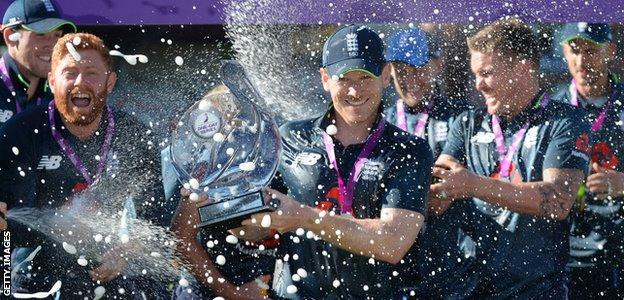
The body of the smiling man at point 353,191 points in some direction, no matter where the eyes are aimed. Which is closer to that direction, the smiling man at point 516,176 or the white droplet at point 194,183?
the white droplet

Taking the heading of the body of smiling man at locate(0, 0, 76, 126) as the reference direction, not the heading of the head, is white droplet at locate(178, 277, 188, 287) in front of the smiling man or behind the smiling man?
in front

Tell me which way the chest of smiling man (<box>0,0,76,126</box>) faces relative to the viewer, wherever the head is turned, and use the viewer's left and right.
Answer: facing the viewer and to the right of the viewer

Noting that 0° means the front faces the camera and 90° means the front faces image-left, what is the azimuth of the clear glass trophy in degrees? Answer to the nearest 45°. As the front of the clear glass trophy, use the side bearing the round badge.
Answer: approximately 0°

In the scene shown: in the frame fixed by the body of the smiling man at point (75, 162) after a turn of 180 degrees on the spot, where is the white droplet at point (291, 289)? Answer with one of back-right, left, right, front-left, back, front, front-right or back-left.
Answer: back-right

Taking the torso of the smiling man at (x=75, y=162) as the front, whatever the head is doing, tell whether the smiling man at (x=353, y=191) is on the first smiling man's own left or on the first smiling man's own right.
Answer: on the first smiling man's own left

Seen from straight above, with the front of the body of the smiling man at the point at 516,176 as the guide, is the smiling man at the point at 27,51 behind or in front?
in front
